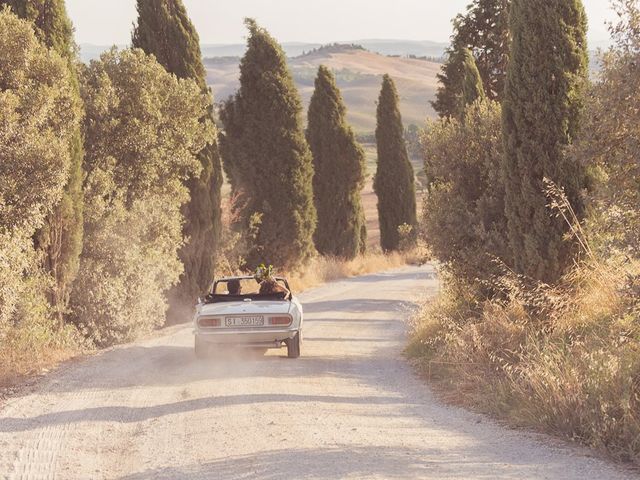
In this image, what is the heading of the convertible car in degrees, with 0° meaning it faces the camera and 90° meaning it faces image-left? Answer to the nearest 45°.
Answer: approximately 180°

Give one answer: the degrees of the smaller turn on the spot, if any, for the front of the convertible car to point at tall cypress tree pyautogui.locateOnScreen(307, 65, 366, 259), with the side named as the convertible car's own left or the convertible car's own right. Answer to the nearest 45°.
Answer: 0° — it already faces it

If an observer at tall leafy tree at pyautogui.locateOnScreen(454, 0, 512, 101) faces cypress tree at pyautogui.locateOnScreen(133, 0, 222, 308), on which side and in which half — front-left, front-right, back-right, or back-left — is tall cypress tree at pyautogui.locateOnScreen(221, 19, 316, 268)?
front-right

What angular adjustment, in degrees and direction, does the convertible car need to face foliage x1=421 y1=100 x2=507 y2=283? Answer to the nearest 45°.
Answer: approximately 90° to its right

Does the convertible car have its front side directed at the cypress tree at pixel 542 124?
no

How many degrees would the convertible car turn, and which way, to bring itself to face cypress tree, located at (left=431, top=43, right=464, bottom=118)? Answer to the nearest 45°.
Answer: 0° — it already faces it

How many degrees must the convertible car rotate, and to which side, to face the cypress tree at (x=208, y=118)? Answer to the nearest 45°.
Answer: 0° — it already faces it

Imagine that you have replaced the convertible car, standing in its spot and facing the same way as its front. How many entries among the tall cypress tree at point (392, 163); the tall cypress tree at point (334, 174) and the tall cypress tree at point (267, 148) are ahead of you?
3

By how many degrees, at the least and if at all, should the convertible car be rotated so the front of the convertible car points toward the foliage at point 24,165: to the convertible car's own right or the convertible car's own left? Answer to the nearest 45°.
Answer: approximately 90° to the convertible car's own left

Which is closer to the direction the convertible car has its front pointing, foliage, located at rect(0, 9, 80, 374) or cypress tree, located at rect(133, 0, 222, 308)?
the cypress tree

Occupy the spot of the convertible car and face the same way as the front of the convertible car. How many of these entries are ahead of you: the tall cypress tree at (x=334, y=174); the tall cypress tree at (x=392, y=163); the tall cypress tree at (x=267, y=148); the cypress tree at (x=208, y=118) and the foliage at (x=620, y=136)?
4

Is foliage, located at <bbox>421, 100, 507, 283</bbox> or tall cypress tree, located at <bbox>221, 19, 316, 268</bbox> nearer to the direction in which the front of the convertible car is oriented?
the tall cypress tree

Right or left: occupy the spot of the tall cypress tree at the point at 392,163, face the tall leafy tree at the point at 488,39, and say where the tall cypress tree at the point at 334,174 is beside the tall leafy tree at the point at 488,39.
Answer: right

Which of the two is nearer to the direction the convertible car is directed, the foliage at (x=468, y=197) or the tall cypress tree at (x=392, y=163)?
the tall cypress tree

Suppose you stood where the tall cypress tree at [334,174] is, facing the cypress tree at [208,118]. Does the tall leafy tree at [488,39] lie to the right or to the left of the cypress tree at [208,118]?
left

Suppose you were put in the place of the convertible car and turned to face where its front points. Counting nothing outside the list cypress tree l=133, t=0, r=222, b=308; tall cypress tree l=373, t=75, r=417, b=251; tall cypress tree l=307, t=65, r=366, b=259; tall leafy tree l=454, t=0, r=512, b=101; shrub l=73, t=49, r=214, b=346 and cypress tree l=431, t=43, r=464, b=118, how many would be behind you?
0

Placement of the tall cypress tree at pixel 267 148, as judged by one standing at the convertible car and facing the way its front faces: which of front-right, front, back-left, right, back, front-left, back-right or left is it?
front

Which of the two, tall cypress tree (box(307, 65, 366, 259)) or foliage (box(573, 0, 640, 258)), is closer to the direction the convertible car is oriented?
the tall cypress tree

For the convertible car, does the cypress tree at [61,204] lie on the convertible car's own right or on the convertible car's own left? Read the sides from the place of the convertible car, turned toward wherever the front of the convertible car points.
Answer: on the convertible car's own left
